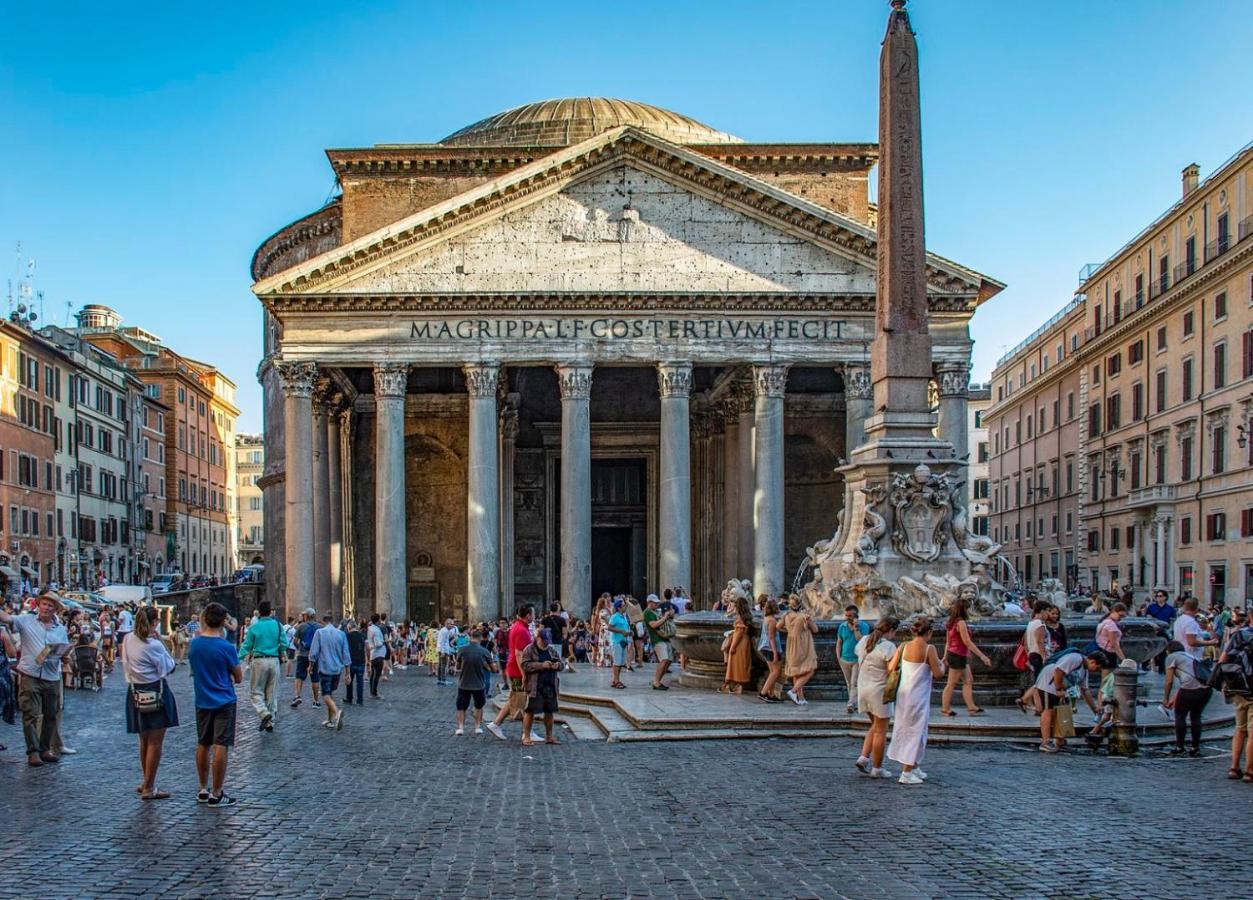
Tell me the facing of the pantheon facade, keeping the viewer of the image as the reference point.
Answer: facing the viewer

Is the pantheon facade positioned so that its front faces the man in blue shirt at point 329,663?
yes

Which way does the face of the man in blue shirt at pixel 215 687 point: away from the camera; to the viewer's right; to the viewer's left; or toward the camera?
away from the camera

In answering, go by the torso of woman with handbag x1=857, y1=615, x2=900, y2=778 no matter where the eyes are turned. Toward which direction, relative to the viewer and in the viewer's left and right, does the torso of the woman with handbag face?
facing away from the viewer and to the right of the viewer
